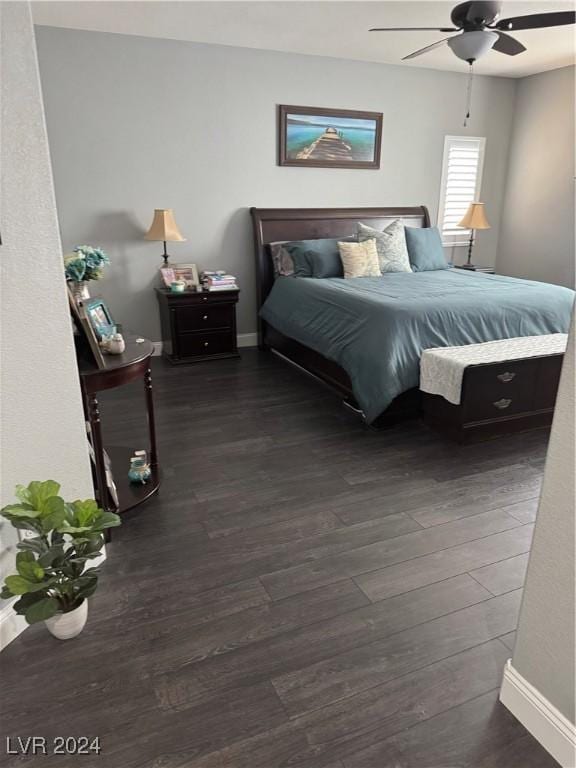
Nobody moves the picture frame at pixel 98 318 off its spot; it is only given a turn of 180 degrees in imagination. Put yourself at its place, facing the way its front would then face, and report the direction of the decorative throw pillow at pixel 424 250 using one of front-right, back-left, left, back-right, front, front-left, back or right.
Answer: right

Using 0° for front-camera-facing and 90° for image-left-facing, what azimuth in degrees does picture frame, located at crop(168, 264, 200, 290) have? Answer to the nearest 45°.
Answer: approximately 0°

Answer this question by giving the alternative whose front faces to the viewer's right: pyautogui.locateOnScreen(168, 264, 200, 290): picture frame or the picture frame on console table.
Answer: the picture frame on console table

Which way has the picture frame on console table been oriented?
to the viewer's right

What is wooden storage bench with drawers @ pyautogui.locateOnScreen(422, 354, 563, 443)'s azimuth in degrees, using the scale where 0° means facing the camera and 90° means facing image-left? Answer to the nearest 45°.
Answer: approximately 315°

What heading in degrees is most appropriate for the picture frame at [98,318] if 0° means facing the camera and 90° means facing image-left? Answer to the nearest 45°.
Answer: approximately 315°

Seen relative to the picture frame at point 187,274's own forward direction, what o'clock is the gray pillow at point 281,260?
The gray pillow is roughly at 9 o'clock from the picture frame.

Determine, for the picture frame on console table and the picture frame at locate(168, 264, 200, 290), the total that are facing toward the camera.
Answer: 1

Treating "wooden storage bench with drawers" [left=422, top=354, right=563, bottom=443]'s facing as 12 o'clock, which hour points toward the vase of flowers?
The vase of flowers is roughly at 3 o'clock from the wooden storage bench with drawers.

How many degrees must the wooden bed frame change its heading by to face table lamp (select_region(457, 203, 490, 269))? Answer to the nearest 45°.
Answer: approximately 90° to its left

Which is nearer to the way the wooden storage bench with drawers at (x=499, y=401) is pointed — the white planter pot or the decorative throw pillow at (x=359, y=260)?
the white planter pot

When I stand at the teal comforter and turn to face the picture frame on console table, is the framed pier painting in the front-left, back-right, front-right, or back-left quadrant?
back-right

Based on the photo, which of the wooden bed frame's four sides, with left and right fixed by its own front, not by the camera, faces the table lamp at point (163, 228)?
right

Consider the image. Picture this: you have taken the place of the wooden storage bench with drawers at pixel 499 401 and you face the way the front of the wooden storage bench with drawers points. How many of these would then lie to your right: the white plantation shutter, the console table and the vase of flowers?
2
